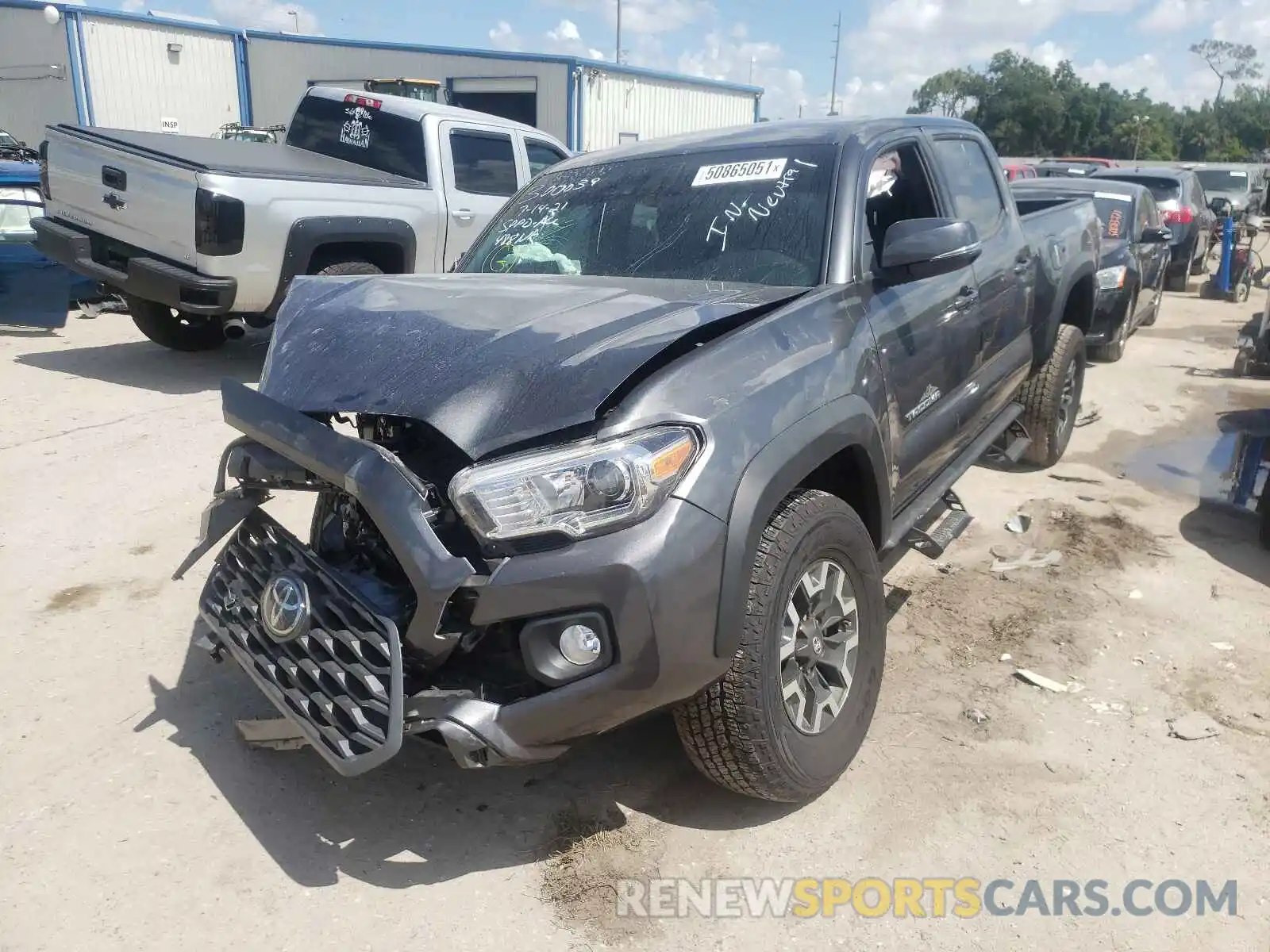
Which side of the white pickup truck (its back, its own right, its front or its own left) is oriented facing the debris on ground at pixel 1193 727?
right

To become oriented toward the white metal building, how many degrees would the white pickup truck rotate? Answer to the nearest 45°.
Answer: approximately 45° to its left

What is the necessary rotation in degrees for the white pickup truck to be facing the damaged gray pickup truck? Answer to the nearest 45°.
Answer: approximately 135° to its right

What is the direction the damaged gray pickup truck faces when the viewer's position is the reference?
facing the viewer and to the left of the viewer

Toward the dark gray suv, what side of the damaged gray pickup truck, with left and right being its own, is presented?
back

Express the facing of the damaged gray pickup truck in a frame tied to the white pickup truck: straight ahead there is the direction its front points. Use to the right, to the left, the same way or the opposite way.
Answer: the opposite way

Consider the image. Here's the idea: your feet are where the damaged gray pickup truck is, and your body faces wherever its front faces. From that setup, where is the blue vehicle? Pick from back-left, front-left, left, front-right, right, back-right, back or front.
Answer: right

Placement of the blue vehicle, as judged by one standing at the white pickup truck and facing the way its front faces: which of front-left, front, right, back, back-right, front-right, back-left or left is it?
left

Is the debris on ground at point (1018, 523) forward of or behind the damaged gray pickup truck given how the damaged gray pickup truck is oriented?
behind

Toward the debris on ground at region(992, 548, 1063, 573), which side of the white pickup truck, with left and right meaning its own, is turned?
right

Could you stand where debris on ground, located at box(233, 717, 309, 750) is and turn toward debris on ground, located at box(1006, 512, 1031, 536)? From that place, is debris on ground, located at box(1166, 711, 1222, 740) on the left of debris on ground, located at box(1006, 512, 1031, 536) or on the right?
right

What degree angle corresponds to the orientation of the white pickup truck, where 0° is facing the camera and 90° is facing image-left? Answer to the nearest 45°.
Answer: approximately 225°

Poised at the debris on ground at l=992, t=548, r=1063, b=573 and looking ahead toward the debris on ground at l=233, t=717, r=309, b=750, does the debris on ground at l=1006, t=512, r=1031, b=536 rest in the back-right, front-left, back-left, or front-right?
back-right

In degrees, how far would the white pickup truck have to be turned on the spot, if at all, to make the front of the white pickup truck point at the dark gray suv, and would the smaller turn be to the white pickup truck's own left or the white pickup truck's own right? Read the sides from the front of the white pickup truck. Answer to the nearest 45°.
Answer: approximately 45° to the white pickup truck's own right
